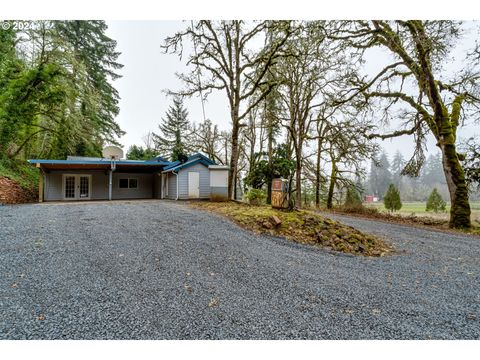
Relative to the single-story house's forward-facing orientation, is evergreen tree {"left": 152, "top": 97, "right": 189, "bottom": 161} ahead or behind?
behind

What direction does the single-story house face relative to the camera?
toward the camera

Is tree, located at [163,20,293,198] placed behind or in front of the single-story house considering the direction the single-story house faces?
in front

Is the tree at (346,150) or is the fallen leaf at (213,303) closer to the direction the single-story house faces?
the fallen leaf

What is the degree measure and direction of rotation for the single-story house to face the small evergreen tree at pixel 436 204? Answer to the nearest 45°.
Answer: approximately 90° to its left

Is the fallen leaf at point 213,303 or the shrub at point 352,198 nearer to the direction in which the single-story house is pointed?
the fallen leaf

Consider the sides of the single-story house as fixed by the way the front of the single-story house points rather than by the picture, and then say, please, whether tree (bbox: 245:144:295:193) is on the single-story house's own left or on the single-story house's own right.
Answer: on the single-story house's own left

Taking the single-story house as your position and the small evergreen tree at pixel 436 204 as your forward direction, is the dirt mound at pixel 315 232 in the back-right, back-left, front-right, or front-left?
front-right

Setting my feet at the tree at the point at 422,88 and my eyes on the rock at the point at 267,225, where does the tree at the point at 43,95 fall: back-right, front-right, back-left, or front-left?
front-right

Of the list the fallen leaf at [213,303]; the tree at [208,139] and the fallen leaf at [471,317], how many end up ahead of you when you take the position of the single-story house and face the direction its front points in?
2

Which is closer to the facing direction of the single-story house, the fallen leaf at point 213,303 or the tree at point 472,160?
the fallen leaf
